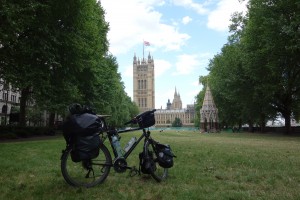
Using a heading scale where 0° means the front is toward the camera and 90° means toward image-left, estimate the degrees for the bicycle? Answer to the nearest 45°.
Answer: approximately 270°

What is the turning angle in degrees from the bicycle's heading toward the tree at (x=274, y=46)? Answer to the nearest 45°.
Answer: approximately 45° to its left
